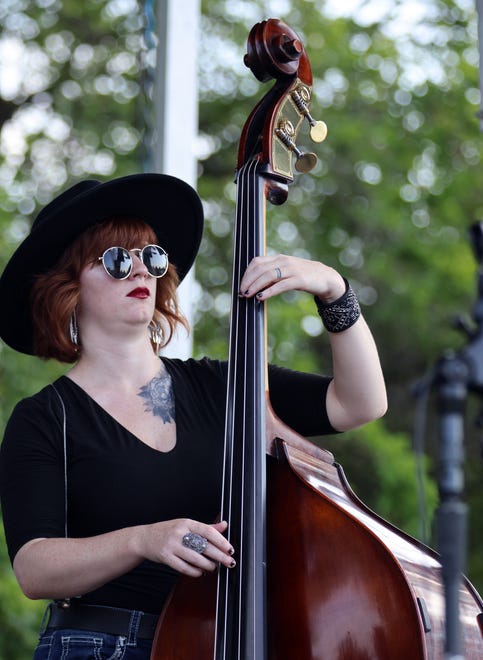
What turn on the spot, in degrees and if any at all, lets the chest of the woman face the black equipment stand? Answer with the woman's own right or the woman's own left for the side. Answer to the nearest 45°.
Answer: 0° — they already face it
